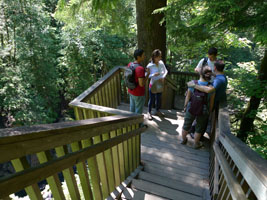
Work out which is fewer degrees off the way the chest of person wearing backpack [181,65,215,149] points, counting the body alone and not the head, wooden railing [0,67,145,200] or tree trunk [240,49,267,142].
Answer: the tree trunk

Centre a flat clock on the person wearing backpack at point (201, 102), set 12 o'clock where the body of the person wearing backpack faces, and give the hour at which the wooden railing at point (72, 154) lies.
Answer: The wooden railing is roughly at 7 o'clock from the person wearing backpack.

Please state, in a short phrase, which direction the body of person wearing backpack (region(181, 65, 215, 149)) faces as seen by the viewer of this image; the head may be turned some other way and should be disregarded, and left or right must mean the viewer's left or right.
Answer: facing away from the viewer

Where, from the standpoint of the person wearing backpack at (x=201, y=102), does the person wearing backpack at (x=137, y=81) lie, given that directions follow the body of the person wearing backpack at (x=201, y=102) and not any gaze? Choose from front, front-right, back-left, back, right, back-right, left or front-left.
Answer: left

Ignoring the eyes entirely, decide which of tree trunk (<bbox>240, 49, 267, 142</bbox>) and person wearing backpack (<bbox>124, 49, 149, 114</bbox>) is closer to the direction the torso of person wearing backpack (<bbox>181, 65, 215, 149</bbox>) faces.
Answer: the tree trunk
